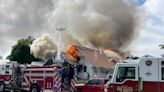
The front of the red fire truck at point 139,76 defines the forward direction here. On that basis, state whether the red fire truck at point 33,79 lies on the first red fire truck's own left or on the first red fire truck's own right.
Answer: on the first red fire truck's own right

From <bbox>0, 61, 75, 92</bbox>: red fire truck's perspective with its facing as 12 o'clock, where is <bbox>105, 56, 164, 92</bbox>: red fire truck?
<bbox>105, 56, 164, 92</bbox>: red fire truck is roughly at 7 o'clock from <bbox>0, 61, 75, 92</bbox>: red fire truck.

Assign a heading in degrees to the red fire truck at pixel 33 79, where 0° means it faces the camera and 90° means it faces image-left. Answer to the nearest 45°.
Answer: approximately 135°
